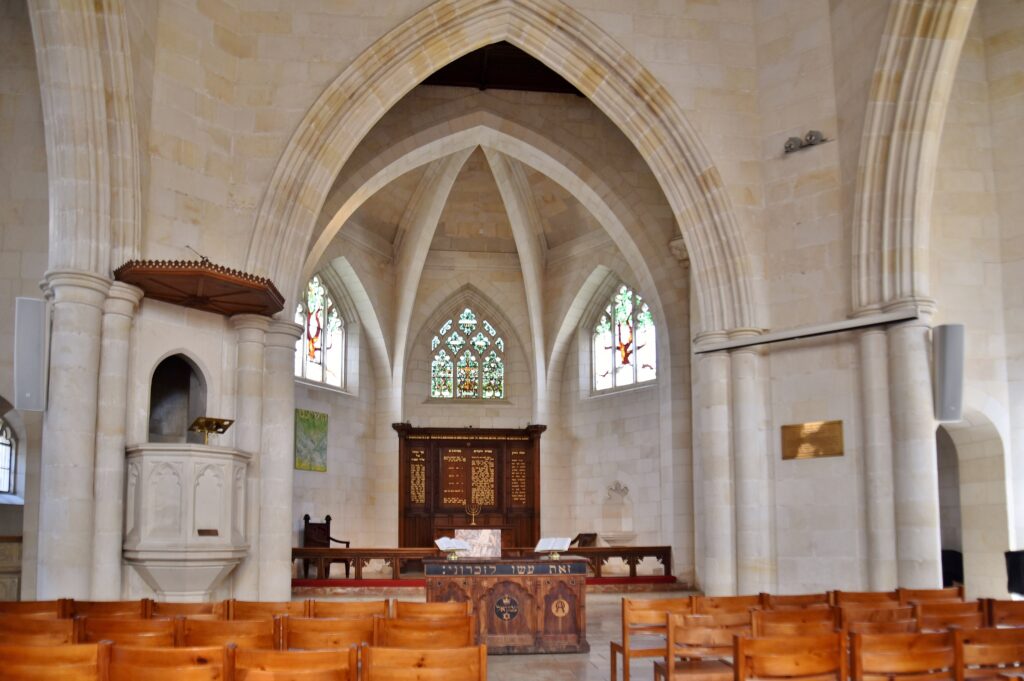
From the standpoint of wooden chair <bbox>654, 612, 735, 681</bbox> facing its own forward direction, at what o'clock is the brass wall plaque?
The brass wall plaque is roughly at 2 o'clock from the wooden chair.

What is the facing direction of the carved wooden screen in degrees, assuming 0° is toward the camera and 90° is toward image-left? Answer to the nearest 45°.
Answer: approximately 0°

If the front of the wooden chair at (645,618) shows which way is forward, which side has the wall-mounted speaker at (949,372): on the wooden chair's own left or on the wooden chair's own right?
on the wooden chair's own right

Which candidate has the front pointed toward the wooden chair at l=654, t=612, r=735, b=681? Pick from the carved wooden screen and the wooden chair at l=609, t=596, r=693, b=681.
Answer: the carved wooden screen

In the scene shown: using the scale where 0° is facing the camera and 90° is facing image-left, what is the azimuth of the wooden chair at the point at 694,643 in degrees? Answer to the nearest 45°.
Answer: approximately 135°

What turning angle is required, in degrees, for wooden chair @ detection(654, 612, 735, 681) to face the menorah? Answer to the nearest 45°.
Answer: approximately 45° to its right

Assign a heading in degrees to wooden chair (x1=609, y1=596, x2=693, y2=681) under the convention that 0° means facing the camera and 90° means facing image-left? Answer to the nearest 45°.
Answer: approximately 135°

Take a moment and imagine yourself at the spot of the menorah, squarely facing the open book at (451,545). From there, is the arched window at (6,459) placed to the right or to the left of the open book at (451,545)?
right

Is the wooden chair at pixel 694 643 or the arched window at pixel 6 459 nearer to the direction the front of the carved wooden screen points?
the wooden chair
